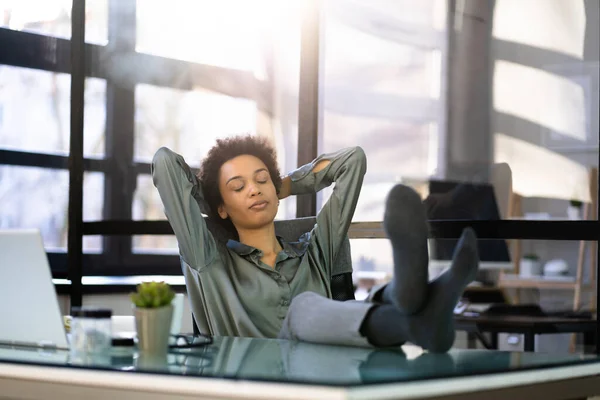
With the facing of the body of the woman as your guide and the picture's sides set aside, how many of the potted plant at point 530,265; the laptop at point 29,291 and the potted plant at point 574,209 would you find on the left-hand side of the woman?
2

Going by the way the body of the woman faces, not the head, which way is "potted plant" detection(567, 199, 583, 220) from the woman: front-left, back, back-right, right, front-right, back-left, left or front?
left

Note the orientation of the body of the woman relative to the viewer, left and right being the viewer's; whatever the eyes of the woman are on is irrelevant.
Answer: facing the viewer and to the right of the viewer

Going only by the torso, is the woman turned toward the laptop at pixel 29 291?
no

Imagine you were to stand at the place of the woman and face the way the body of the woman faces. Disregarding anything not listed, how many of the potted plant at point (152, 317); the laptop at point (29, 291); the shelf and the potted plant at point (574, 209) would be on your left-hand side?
2

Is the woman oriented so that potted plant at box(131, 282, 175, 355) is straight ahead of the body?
no

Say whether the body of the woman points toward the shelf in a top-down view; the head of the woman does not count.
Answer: no

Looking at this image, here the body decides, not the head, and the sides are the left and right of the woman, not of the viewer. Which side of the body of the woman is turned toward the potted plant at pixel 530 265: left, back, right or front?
left

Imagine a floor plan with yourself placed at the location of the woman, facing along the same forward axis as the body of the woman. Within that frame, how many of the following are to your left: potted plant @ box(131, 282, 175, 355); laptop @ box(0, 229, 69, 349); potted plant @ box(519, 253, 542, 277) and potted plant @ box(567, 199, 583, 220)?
2
